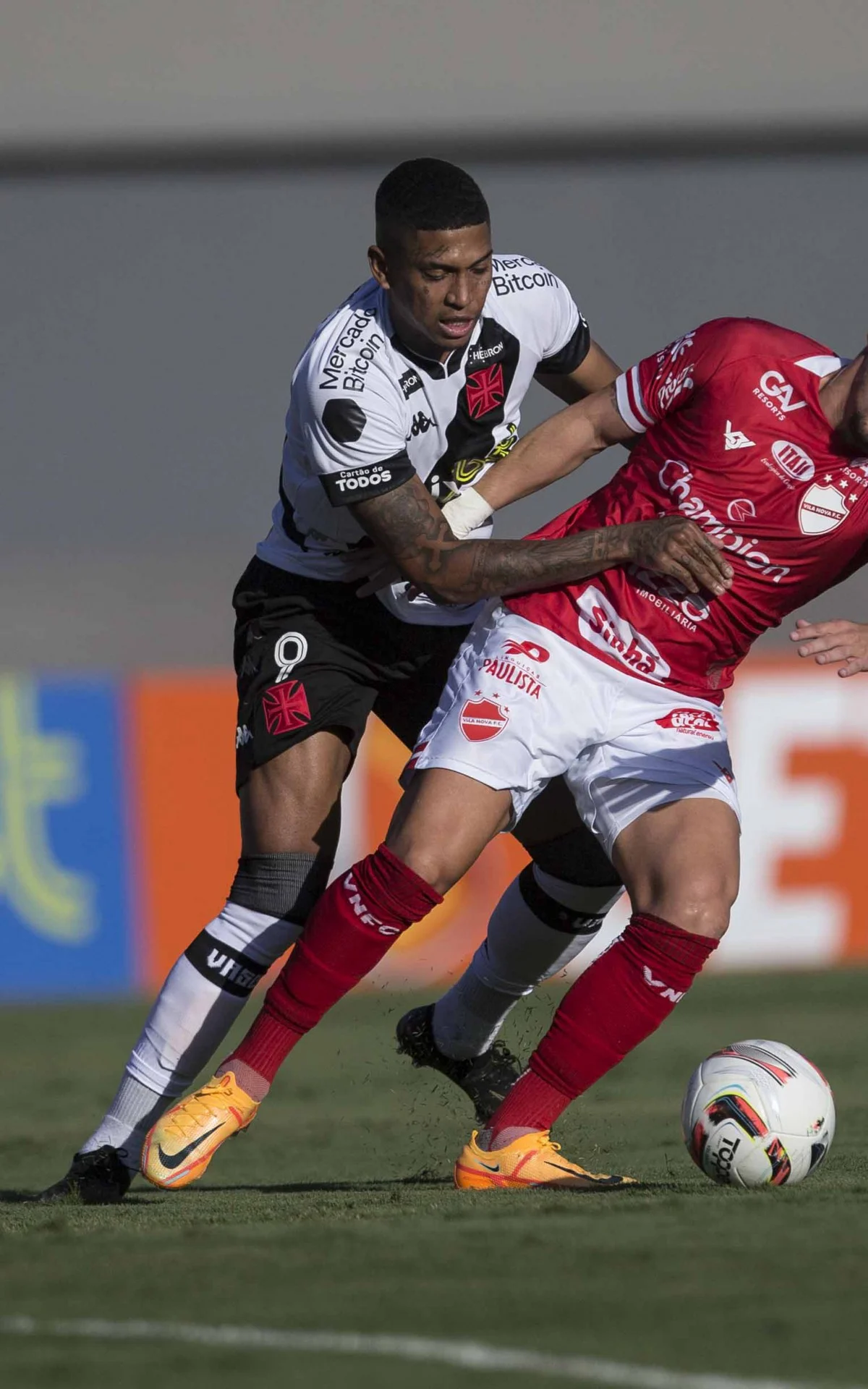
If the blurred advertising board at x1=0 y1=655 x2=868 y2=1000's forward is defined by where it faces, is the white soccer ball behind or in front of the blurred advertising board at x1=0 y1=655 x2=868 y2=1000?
in front

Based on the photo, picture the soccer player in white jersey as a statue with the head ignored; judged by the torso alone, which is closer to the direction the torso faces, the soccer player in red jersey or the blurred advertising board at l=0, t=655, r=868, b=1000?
the soccer player in red jersey

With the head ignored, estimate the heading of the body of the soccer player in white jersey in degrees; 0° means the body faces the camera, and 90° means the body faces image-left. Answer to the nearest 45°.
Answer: approximately 315°

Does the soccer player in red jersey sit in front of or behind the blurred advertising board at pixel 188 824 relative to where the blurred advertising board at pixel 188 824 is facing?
in front

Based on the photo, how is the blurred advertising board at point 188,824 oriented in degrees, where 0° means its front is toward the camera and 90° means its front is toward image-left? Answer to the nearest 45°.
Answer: approximately 0°

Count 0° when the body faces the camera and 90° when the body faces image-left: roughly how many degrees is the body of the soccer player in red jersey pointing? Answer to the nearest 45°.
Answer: approximately 0°

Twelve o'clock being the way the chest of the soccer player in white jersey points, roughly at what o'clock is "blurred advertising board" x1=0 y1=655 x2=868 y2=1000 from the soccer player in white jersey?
The blurred advertising board is roughly at 7 o'clock from the soccer player in white jersey.

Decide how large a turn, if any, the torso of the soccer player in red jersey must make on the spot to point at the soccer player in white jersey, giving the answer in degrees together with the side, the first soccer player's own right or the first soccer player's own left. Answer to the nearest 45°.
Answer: approximately 135° to the first soccer player's own right
